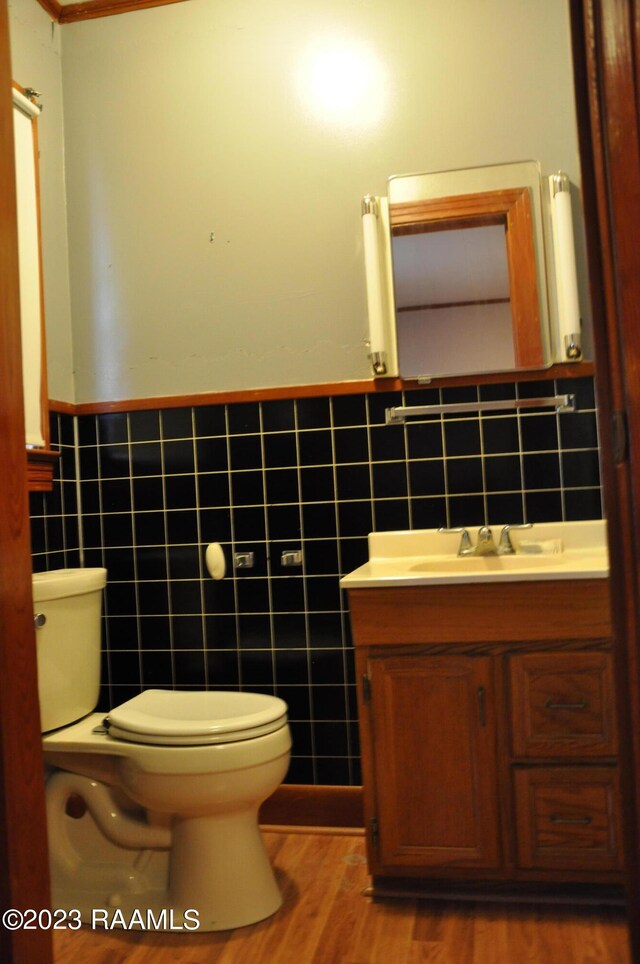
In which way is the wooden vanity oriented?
toward the camera

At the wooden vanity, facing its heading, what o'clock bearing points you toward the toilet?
The toilet is roughly at 3 o'clock from the wooden vanity.
